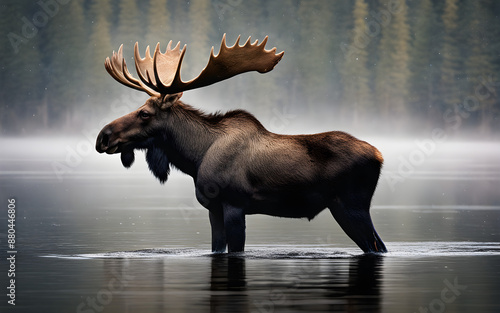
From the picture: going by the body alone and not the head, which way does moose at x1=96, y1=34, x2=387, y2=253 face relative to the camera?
to the viewer's left
